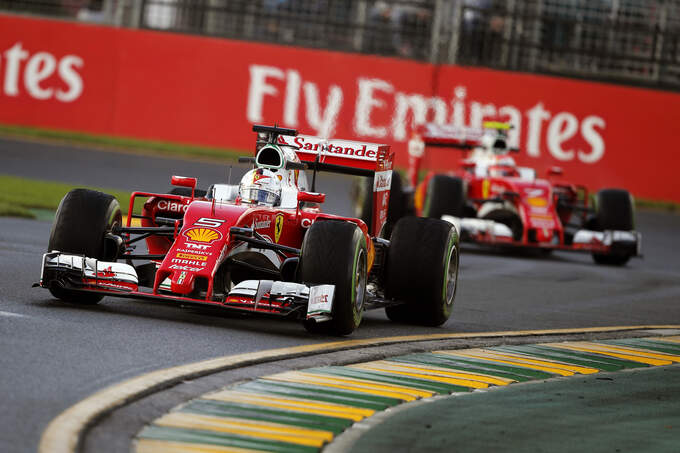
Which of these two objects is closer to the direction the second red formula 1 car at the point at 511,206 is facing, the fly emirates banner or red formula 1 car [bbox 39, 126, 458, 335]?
the red formula 1 car

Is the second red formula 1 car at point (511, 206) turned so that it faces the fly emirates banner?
no

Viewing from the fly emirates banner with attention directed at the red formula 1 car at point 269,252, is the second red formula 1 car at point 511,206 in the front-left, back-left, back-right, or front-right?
front-left

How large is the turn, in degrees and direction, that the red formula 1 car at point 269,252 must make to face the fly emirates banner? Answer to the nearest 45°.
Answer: approximately 135° to its right

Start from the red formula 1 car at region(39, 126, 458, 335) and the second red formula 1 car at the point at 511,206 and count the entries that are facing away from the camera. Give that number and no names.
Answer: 0

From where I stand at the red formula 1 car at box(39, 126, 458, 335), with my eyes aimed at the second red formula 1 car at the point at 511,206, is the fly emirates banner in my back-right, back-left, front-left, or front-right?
front-left

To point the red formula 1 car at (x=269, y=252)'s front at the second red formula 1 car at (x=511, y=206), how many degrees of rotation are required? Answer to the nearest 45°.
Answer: approximately 135° to its right

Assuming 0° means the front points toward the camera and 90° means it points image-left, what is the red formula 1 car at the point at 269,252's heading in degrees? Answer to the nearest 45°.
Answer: approximately 45°
